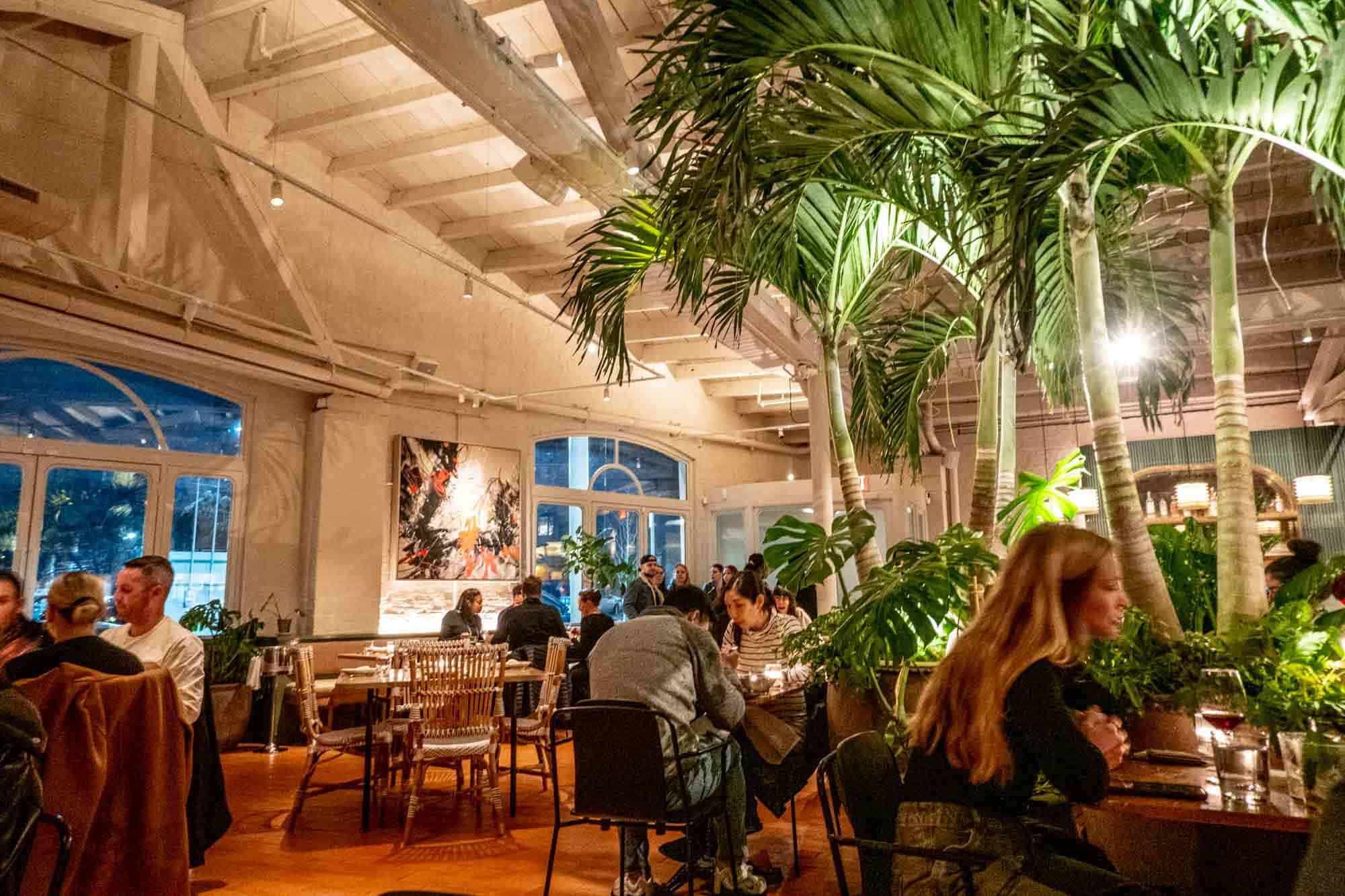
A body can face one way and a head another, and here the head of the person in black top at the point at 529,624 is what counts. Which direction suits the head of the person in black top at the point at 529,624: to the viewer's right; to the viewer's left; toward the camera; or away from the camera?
away from the camera

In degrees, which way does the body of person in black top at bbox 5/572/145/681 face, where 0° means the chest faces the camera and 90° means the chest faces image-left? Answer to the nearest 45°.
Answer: approximately 180°

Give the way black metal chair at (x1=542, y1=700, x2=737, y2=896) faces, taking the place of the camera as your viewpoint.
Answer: facing away from the viewer and to the right of the viewer

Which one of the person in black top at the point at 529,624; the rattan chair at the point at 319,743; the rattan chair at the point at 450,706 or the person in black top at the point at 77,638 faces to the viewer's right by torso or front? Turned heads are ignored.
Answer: the rattan chair at the point at 319,743

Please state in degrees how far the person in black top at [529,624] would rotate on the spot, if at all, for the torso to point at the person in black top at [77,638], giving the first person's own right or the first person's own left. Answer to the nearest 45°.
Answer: approximately 180°

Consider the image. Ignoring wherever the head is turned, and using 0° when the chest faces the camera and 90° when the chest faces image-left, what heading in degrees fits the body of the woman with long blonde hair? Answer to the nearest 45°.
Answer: approximately 270°

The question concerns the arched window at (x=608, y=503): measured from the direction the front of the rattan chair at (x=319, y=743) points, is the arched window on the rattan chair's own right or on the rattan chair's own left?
on the rattan chair's own left

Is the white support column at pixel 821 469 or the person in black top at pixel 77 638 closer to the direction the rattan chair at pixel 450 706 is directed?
the white support column

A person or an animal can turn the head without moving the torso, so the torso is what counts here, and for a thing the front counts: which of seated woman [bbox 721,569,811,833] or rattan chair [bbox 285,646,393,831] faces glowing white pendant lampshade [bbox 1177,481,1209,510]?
the rattan chair

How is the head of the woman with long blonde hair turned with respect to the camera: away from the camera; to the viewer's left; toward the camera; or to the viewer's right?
to the viewer's right

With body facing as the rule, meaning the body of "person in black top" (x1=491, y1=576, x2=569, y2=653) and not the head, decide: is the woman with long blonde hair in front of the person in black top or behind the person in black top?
behind

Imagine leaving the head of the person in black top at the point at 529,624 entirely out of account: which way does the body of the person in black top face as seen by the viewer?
away from the camera

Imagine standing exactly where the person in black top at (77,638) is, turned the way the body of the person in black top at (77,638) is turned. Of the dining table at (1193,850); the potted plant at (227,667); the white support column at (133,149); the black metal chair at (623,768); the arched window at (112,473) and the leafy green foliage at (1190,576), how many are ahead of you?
3

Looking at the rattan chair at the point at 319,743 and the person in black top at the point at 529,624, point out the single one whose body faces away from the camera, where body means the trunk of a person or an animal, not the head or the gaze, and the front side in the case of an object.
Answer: the person in black top

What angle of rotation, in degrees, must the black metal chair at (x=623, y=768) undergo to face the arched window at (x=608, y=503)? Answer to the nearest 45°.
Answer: approximately 45° to its left

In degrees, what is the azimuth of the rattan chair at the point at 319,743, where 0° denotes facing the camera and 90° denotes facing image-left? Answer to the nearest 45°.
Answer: approximately 270°

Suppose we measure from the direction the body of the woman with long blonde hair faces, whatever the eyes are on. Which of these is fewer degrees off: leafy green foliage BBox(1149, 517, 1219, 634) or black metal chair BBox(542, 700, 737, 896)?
the leafy green foliage
